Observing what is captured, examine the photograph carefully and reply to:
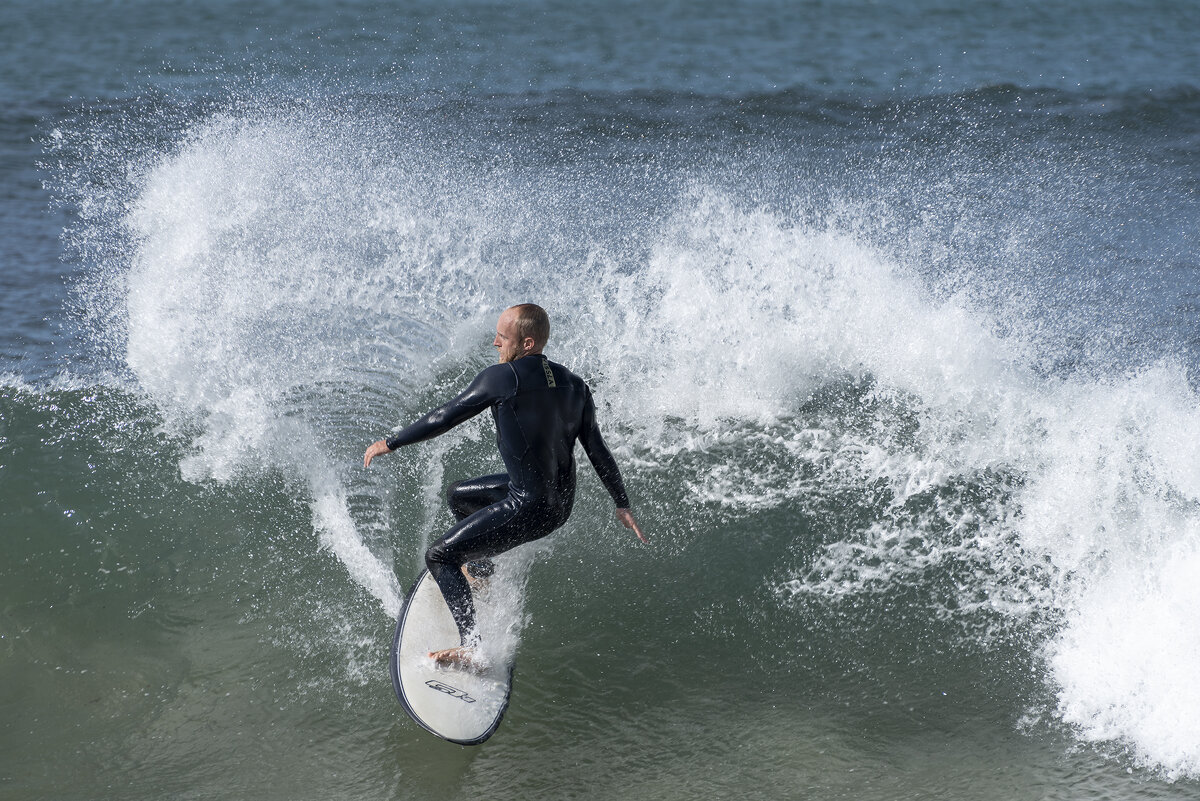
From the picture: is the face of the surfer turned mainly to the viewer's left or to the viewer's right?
to the viewer's left

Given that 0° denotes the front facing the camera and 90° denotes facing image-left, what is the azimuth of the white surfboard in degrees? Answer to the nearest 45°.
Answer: approximately 0°

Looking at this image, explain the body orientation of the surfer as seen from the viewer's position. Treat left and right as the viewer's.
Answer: facing away from the viewer and to the left of the viewer
